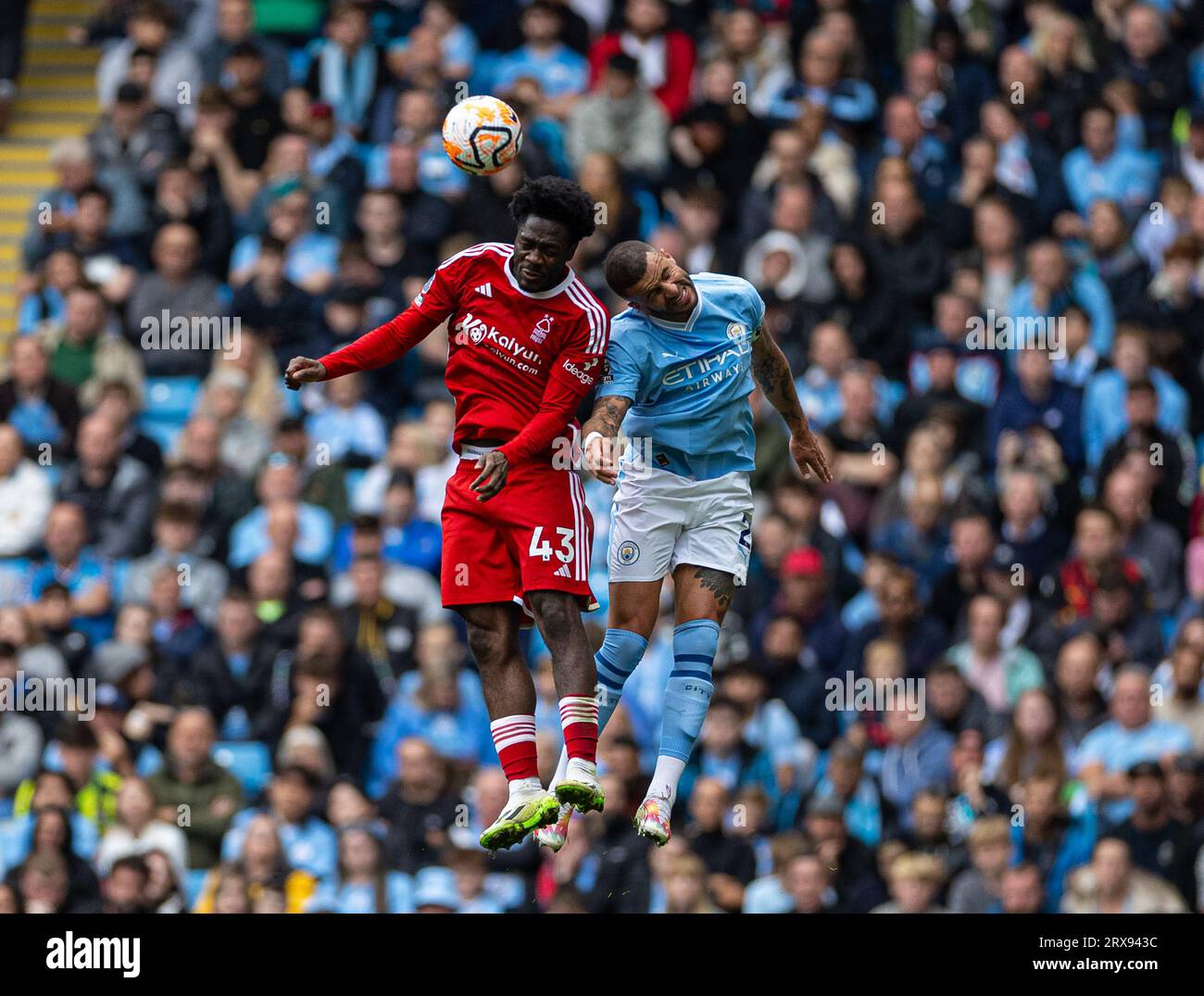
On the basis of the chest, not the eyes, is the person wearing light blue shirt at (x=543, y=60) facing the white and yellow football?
yes

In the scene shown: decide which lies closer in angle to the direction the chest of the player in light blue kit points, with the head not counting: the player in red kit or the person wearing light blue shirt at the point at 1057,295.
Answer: the player in red kit

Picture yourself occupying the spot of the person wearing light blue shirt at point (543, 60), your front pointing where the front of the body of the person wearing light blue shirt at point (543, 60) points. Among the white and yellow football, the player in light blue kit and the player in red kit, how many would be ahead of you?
3

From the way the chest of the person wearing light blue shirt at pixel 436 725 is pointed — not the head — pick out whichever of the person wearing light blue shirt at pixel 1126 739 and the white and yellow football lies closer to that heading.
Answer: the white and yellow football

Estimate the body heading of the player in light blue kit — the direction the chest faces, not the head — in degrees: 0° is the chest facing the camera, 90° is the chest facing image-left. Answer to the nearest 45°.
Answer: approximately 0°

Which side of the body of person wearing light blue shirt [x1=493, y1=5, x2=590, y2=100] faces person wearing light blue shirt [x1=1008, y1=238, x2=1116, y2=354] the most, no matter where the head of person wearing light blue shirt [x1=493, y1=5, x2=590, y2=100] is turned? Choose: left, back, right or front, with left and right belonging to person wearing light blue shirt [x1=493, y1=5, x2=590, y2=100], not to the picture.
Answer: left

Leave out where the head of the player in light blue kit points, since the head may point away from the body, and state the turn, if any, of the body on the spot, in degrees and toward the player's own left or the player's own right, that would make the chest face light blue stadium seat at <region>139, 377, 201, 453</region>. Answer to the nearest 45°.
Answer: approximately 135° to the player's own right
